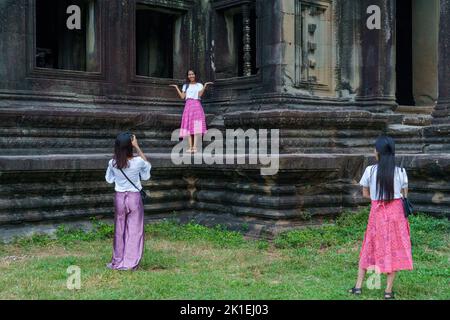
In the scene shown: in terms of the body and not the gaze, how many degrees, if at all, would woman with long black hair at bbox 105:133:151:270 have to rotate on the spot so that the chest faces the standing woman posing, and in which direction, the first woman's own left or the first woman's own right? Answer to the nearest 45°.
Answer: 0° — they already face them

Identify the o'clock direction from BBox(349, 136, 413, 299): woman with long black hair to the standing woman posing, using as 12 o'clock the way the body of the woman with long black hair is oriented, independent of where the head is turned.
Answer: The standing woman posing is roughly at 11 o'clock from the woman with long black hair.

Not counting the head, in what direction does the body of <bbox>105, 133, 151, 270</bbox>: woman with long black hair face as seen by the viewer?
away from the camera

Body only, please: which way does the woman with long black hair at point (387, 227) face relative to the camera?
away from the camera

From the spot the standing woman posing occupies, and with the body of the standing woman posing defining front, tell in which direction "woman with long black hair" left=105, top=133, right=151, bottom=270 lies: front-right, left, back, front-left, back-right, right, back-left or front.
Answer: front

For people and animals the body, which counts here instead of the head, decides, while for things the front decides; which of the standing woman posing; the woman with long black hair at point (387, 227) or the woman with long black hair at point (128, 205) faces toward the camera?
the standing woman posing

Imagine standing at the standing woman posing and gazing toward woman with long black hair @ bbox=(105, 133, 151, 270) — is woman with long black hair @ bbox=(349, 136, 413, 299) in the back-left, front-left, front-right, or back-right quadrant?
front-left

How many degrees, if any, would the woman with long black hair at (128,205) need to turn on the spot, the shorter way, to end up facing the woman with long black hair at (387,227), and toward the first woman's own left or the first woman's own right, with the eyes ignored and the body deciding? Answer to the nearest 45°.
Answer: approximately 135° to the first woman's own right

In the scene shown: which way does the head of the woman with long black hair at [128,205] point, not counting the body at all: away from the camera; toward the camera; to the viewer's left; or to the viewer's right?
away from the camera

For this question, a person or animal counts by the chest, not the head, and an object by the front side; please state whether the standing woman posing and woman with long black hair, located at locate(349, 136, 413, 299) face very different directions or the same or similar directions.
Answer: very different directions

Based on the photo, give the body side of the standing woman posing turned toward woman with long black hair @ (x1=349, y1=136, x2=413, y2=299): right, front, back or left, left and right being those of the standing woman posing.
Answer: front

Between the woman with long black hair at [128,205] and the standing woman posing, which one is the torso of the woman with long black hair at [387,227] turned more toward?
the standing woman posing

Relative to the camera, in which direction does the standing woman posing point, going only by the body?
toward the camera

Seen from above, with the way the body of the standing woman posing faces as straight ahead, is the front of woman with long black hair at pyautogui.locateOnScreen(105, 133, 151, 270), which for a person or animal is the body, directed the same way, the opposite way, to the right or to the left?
the opposite way
